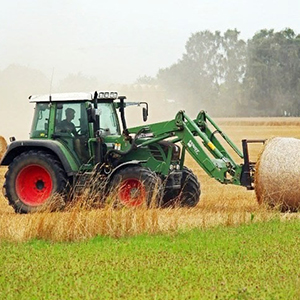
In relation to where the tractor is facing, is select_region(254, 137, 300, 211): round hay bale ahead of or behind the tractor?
ahead

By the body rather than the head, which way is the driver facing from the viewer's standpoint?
to the viewer's right

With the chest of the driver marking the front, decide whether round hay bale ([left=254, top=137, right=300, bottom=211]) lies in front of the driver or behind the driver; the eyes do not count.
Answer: in front

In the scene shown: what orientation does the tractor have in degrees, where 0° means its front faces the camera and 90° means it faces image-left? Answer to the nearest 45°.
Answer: approximately 315°
